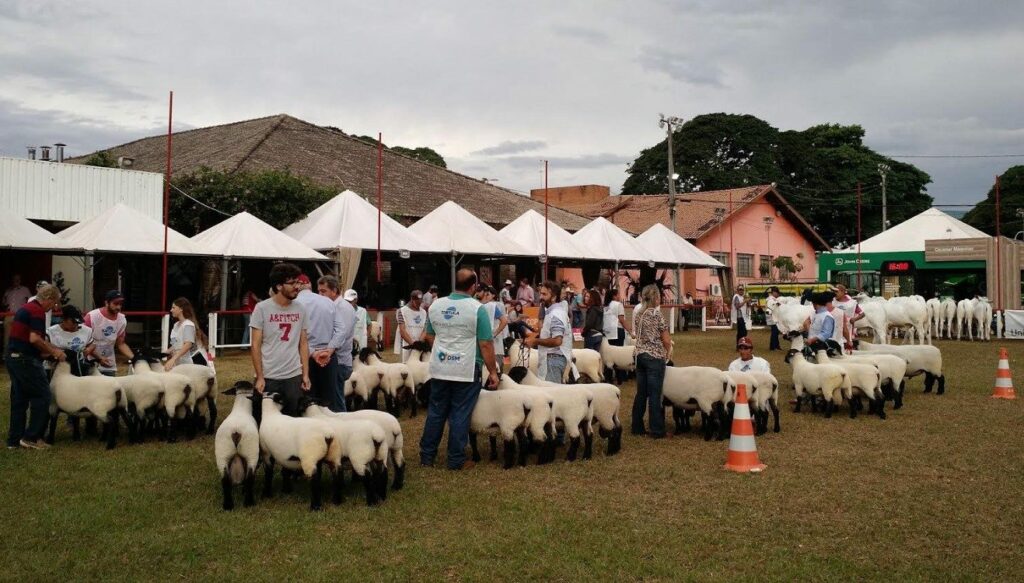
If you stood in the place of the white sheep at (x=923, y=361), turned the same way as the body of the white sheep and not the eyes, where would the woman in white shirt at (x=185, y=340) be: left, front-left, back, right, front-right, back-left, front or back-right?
front-left

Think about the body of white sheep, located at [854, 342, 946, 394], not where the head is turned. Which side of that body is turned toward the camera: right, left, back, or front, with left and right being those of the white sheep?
left

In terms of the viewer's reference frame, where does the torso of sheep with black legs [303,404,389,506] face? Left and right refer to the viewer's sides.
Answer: facing away from the viewer and to the left of the viewer

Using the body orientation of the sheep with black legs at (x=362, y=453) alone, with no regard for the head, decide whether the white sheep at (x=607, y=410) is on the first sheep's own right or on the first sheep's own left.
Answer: on the first sheep's own right

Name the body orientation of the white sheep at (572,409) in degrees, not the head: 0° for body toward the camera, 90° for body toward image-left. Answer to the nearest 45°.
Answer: approximately 135°

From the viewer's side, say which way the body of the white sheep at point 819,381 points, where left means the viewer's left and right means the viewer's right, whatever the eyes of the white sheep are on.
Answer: facing away from the viewer and to the left of the viewer

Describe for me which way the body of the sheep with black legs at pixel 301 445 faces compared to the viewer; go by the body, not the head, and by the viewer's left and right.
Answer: facing away from the viewer and to the left of the viewer

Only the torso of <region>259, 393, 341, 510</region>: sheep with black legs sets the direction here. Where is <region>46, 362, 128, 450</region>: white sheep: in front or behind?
in front

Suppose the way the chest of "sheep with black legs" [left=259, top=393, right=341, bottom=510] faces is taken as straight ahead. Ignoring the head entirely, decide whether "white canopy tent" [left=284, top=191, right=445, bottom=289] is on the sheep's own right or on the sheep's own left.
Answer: on the sheep's own right

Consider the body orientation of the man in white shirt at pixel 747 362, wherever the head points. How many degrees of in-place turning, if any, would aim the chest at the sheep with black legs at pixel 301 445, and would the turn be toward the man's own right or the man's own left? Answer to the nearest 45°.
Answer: approximately 45° to the man's own right

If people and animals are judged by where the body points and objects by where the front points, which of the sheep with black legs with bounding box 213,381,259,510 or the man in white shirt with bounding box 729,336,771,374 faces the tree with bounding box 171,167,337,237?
the sheep with black legs
